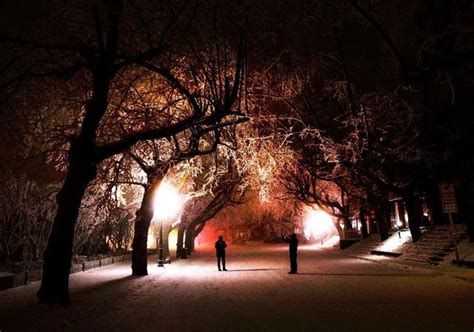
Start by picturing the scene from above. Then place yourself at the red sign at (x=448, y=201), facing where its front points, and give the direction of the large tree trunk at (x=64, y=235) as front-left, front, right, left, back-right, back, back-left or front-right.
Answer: front-right

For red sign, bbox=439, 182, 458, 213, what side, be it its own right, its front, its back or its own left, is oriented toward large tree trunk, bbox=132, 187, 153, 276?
right

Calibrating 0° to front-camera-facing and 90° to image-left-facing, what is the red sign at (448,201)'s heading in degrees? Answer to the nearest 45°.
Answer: approximately 0°

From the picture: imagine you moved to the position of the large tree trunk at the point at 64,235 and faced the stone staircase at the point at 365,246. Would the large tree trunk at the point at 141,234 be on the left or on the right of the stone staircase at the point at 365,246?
left
